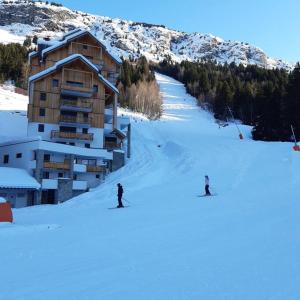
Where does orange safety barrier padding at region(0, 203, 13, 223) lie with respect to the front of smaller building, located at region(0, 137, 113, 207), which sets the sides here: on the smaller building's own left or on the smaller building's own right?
on the smaller building's own right

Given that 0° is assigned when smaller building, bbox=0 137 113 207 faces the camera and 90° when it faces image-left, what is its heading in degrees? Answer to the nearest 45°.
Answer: approximately 315°

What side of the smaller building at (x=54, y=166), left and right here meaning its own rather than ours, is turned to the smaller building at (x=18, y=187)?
right
